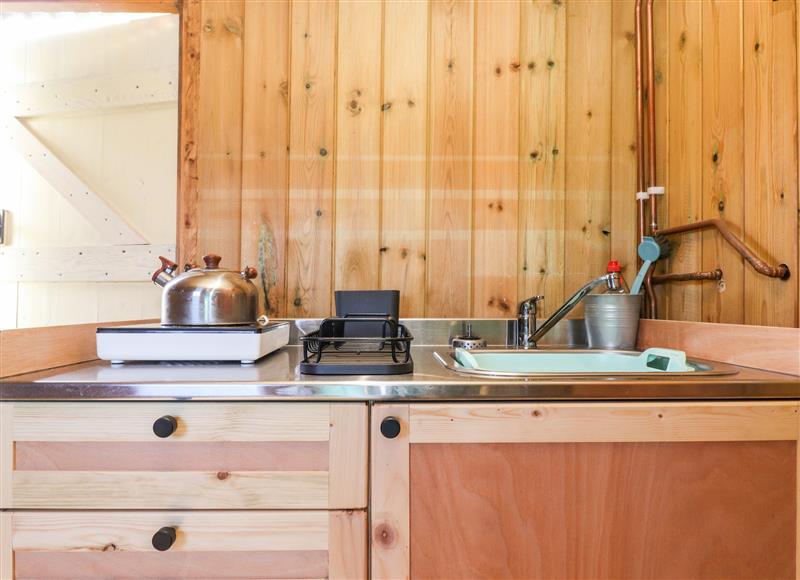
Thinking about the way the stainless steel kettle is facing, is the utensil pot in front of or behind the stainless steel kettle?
behind

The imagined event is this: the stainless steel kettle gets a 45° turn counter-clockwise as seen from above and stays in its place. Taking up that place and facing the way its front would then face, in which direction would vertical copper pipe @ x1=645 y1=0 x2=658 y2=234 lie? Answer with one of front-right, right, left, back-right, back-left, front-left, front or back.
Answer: back-left

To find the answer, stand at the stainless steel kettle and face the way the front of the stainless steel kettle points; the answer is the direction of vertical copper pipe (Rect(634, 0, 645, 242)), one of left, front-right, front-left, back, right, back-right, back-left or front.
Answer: back

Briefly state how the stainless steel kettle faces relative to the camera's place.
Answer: facing to the left of the viewer

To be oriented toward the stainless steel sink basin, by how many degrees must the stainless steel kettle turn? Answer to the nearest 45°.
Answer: approximately 180°

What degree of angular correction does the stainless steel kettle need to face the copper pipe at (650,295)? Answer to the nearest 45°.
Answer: approximately 180°

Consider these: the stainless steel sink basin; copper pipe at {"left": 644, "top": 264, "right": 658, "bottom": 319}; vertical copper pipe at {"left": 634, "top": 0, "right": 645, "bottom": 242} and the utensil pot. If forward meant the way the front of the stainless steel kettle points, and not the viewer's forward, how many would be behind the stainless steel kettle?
4
